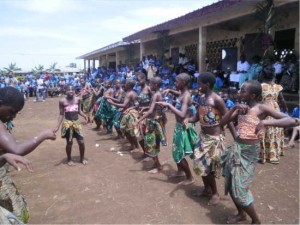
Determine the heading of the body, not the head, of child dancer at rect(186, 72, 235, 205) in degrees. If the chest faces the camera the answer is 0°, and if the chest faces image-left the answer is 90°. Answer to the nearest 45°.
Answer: approximately 45°

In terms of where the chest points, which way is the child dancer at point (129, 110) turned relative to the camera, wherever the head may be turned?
to the viewer's left

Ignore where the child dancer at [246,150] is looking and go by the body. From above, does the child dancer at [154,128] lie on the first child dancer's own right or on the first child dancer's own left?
on the first child dancer's own right

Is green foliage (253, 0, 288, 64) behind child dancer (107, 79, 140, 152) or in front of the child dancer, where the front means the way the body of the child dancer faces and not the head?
behind

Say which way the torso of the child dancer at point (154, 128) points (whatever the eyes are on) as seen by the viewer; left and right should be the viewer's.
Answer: facing to the left of the viewer

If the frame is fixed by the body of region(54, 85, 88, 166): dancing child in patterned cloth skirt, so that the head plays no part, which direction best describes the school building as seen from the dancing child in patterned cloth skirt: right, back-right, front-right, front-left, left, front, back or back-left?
back-left

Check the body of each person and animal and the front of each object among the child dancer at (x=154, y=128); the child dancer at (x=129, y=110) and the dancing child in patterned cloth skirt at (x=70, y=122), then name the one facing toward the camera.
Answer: the dancing child in patterned cloth skirt

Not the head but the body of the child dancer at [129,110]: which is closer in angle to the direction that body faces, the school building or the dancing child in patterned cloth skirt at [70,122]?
the dancing child in patterned cloth skirt

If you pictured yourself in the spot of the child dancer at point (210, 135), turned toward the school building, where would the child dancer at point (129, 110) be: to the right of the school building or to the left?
left

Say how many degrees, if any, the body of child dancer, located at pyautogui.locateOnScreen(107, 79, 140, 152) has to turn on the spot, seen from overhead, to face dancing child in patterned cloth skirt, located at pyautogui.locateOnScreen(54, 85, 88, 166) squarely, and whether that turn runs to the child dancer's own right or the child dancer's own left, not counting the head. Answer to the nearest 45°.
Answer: approximately 45° to the child dancer's own left

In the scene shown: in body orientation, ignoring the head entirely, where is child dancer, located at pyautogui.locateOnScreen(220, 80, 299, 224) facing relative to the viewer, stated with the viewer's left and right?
facing the viewer and to the left of the viewer

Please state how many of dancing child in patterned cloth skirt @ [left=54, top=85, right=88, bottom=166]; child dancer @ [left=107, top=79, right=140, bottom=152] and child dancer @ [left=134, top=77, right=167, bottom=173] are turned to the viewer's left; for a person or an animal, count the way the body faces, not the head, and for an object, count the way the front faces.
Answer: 2

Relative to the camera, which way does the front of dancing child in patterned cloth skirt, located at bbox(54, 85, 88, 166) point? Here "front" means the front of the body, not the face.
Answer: toward the camera

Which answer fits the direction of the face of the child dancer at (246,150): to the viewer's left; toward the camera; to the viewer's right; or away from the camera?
to the viewer's left

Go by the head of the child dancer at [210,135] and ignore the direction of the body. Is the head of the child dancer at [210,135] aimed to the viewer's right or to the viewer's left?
to the viewer's left

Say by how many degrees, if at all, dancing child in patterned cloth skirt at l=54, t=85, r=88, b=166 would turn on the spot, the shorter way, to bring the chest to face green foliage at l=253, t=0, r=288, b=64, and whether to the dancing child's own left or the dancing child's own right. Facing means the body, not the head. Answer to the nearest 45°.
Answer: approximately 90° to the dancing child's own left

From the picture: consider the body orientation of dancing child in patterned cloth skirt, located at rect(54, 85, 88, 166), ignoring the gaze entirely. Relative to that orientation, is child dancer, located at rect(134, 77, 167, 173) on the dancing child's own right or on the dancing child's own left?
on the dancing child's own left
